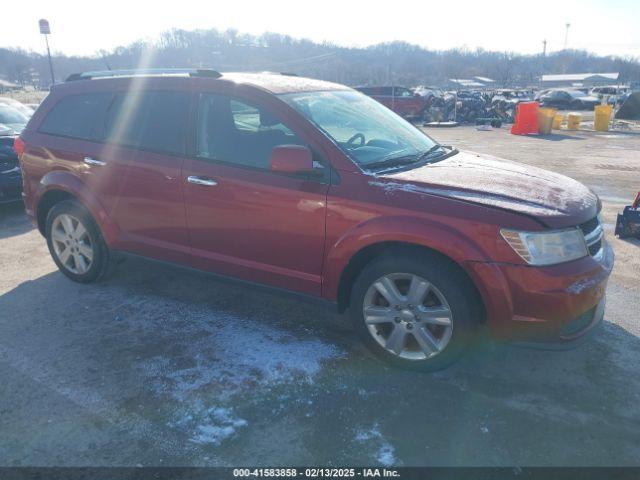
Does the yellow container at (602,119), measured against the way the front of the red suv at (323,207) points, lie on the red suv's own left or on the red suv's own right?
on the red suv's own left

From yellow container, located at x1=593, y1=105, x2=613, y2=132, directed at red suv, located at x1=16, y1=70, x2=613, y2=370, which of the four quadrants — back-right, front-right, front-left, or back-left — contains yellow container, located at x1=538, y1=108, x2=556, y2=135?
front-right

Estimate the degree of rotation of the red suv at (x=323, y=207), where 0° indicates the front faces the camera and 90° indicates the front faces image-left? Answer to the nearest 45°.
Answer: approximately 315°

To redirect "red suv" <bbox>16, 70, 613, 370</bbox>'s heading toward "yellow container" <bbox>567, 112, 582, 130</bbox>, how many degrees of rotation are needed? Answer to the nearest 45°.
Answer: approximately 90° to its left

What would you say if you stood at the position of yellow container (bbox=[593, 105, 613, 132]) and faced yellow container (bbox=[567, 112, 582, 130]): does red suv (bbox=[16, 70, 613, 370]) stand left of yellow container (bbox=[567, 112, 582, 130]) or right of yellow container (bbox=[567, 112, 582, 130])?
left

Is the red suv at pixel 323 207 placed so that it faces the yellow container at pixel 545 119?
no

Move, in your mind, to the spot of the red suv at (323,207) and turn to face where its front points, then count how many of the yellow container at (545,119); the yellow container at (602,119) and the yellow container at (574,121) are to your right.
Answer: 0
